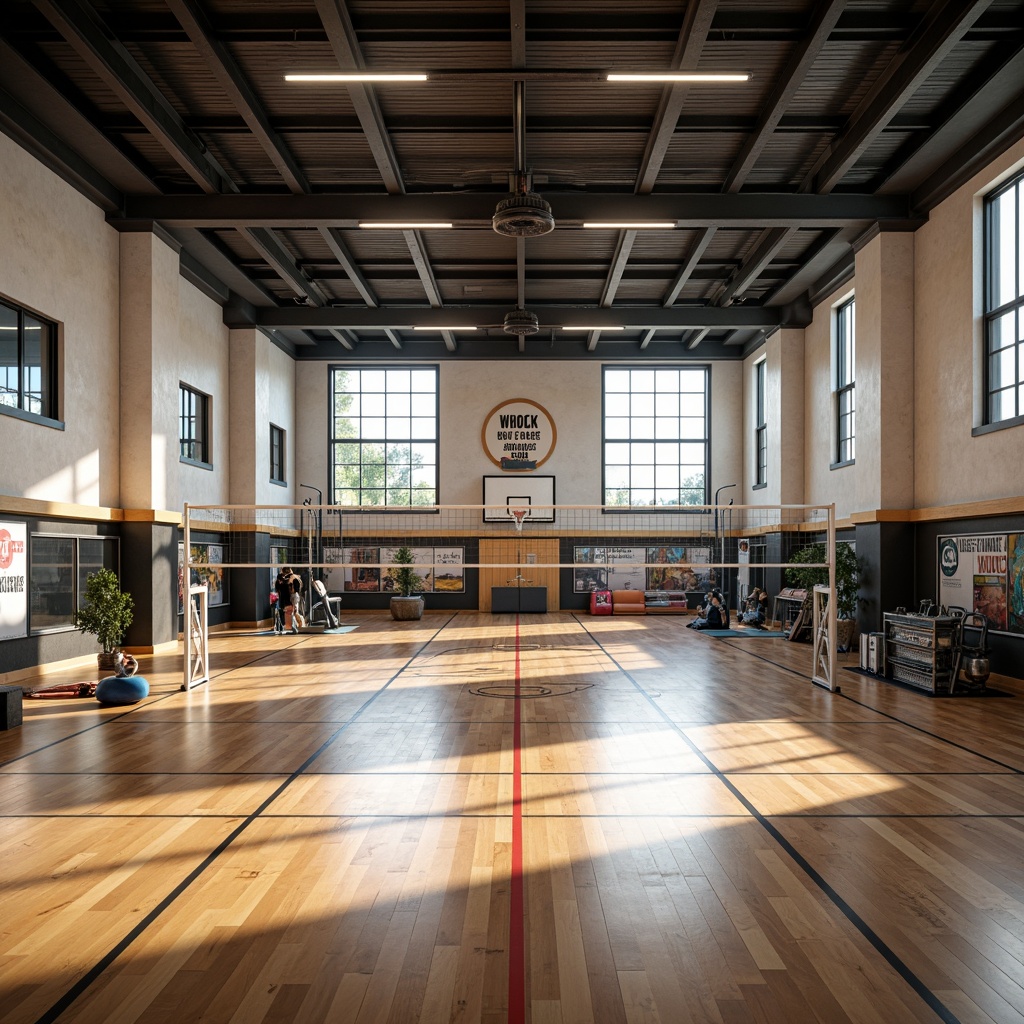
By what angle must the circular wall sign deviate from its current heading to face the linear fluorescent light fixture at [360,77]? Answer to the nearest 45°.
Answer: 0° — it already faces it

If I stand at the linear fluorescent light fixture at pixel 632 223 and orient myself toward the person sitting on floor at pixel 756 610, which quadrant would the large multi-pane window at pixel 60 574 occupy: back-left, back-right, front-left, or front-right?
back-left

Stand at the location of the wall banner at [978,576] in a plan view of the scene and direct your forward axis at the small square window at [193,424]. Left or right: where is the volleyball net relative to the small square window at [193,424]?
left

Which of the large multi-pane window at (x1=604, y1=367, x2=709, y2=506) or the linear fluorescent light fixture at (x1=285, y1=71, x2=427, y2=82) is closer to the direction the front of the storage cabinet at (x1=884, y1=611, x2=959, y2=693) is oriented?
the linear fluorescent light fixture

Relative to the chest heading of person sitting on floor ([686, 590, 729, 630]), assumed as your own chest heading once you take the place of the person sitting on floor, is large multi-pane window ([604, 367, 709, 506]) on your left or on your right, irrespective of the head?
on your right

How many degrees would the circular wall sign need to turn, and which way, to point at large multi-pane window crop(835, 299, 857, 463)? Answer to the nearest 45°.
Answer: approximately 45° to its left

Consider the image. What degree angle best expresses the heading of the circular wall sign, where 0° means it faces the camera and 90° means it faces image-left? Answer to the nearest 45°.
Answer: approximately 0°
